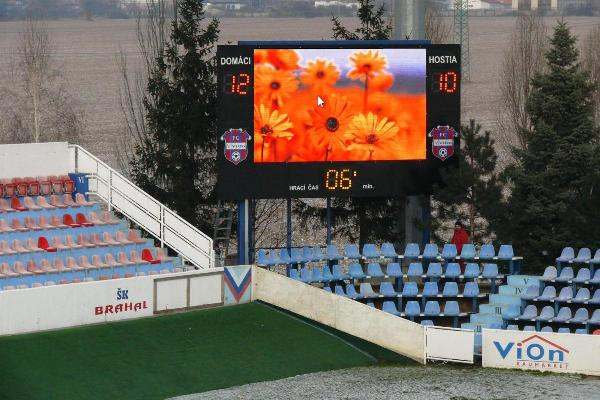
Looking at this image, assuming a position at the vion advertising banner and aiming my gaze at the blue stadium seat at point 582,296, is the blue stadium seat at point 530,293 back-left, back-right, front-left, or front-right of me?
front-left

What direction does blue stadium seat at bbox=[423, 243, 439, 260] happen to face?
toward the camera

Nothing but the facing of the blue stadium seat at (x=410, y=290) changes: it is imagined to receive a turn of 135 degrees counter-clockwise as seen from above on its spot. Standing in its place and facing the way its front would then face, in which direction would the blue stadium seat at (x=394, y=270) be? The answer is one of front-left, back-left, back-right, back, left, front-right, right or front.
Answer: left

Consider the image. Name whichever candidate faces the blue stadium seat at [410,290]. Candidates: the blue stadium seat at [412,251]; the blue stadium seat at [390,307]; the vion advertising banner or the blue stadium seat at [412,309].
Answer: the blue stadium seat at [412,251]

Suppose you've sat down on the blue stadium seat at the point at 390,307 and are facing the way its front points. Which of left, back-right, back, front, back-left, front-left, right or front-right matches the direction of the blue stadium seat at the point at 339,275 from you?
back

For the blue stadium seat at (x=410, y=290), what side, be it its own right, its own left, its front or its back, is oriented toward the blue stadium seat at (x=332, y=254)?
right

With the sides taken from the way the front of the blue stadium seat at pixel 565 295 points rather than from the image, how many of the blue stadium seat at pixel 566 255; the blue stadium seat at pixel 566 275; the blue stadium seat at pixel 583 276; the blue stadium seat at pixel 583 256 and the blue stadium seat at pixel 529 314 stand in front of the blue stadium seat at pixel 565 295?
1

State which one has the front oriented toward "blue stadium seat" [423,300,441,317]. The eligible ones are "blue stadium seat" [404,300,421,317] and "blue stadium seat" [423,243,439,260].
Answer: "blue stadium seat" [423,243,439,260]

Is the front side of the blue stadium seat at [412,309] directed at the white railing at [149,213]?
no

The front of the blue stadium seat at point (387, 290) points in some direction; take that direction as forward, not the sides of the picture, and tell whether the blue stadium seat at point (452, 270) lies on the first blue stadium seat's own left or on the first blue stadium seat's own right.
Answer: on the first blue stadium seat's own left

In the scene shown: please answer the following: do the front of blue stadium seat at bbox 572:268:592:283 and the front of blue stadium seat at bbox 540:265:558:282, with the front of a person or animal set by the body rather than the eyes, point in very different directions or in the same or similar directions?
same or similar directions

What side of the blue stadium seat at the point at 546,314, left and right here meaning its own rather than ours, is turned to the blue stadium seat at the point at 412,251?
right

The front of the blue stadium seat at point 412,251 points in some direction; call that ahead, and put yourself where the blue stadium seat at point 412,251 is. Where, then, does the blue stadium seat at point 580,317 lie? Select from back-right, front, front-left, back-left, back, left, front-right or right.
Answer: front-left

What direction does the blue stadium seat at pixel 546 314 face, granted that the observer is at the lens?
facing the viewer and to the left of the viewer

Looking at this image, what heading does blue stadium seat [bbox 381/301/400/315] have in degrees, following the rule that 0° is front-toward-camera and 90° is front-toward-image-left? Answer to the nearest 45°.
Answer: approximately 315°

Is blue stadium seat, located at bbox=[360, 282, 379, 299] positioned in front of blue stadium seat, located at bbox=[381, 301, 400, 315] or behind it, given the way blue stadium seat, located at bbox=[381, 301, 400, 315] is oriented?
behind

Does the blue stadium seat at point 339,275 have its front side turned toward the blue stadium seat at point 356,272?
no

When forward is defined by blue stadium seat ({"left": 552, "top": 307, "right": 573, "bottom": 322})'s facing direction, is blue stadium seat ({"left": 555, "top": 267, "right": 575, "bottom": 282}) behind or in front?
behind

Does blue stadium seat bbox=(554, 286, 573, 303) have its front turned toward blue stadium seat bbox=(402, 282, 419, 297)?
no

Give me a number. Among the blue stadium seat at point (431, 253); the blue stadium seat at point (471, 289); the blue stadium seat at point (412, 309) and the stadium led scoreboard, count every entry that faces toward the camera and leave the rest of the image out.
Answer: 4

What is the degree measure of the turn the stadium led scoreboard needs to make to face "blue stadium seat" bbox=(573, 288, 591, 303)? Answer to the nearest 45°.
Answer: approximately 90° to its left
